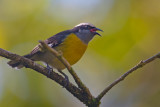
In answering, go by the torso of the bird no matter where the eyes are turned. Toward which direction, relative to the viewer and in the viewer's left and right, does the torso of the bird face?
facing to the right of the viewer
